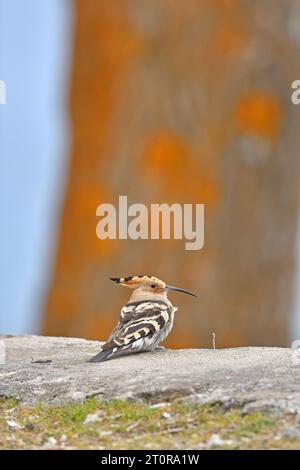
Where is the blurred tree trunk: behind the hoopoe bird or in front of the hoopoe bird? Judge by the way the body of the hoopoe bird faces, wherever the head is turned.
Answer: in front

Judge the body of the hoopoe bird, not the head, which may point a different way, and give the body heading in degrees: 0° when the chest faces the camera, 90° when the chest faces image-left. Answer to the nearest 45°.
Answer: approximately 225°
